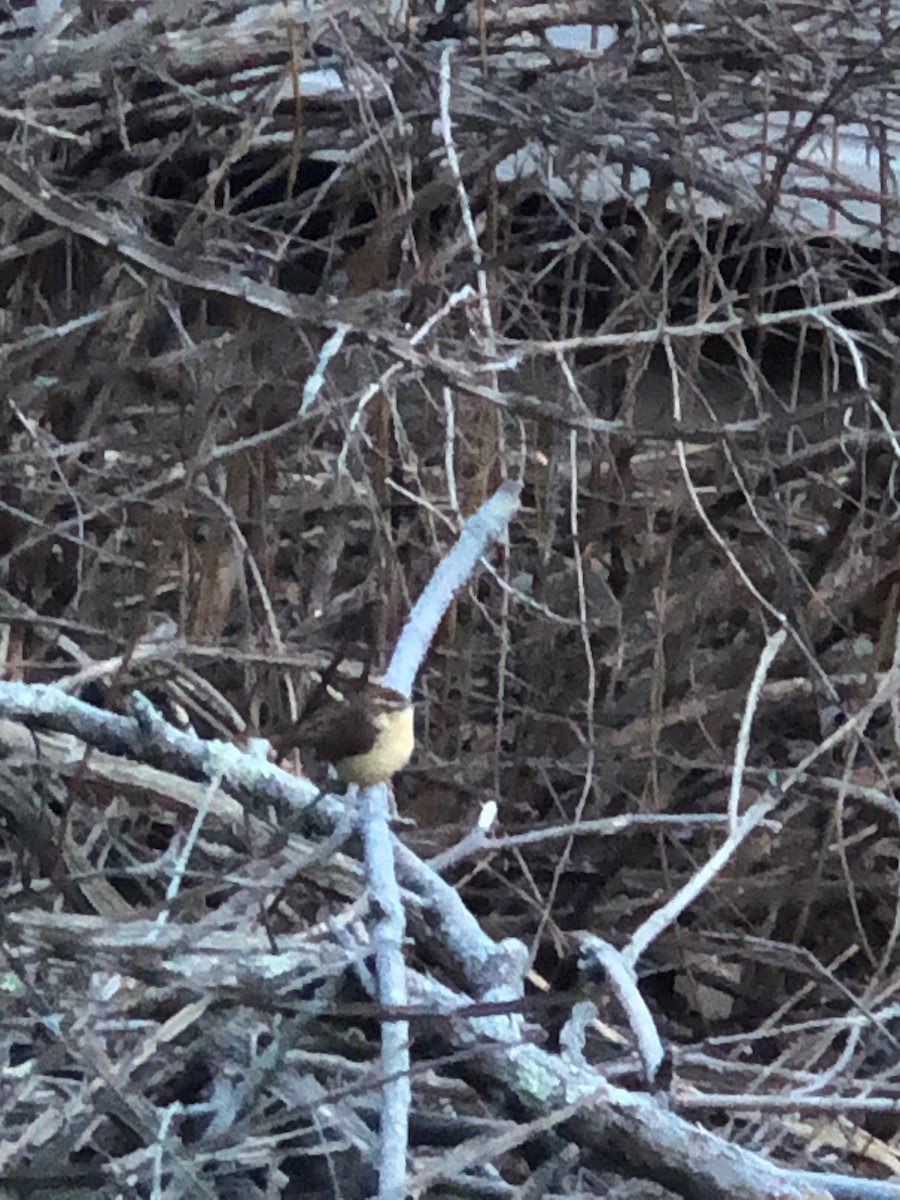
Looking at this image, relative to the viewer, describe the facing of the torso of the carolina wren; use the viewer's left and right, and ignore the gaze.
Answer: facing to the right of the viewer
